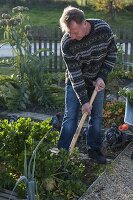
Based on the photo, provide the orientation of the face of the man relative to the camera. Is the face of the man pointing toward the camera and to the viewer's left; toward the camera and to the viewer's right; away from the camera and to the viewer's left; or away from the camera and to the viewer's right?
toward the camera and to the viewer's left

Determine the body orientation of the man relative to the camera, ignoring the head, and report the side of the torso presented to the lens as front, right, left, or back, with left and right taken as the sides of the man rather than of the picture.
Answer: front
